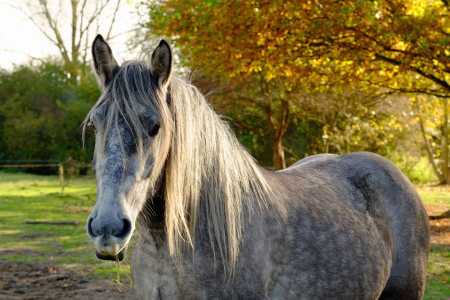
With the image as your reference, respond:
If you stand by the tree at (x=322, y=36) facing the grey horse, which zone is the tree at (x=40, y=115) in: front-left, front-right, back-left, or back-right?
back-right

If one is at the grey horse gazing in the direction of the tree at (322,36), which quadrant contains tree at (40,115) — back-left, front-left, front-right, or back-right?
front-left

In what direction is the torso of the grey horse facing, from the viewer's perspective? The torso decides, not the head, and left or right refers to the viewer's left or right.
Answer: facing the viewer and to the left of the viewer

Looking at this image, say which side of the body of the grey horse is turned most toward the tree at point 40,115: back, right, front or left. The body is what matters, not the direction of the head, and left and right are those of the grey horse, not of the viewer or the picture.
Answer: right

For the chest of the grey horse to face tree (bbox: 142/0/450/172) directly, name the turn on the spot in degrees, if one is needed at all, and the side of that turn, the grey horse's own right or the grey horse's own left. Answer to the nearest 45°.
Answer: approximately 135° to the grey horse's own right
